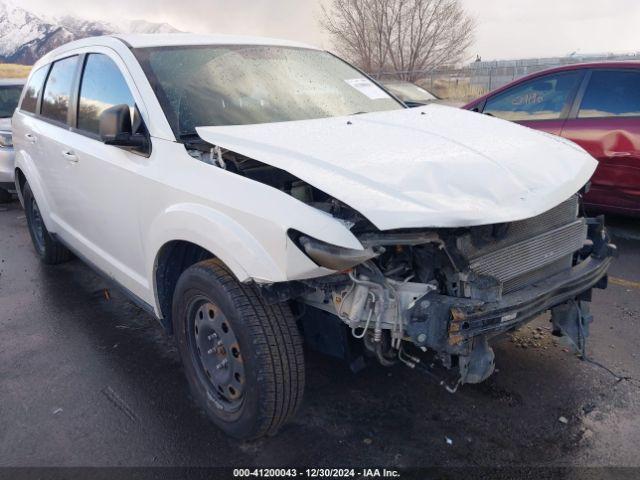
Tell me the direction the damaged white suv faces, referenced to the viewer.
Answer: facing the viewer and to the right of the viewer

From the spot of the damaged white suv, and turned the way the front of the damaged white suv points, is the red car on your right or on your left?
on your left

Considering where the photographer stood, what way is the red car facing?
facing to the left of the viewer

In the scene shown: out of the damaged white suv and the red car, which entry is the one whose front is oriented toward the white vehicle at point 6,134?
the red car

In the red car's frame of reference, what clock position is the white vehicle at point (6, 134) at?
The white vehicle is roughly at 12 o'clock from the red car.

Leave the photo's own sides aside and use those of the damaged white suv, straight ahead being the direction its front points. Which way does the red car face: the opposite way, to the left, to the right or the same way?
the opposite way

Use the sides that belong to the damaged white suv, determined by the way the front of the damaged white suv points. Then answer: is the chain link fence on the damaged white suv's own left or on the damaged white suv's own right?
on the damaged white suv's own left

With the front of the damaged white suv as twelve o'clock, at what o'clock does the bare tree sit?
The bare tree is roughly at 8 o'clock from the damaged white suv.

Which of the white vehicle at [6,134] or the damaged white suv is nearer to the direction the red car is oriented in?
the white vehicle

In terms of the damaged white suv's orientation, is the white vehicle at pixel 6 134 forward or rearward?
rearward

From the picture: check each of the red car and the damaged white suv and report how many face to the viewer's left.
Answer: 1

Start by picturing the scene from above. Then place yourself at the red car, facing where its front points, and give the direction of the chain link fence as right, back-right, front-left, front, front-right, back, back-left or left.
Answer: right
